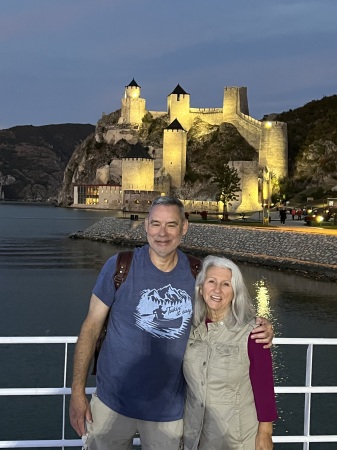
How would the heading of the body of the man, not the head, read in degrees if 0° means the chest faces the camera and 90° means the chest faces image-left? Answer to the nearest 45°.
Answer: approximately 0°

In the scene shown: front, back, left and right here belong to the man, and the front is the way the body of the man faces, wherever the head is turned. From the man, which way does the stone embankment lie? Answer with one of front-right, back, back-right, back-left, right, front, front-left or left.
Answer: back
